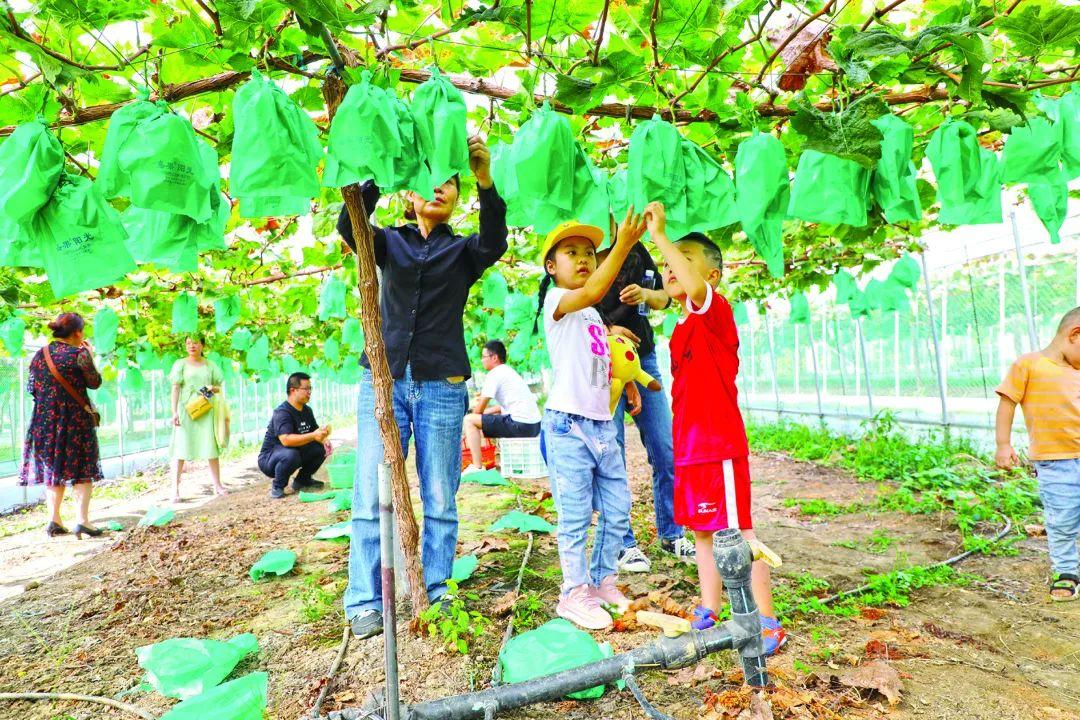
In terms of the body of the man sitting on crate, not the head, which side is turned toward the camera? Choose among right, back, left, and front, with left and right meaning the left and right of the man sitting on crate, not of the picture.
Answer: left

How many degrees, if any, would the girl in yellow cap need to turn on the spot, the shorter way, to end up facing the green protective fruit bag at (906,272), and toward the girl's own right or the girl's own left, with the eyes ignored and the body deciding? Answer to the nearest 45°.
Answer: approximately 90° to the girl's own left

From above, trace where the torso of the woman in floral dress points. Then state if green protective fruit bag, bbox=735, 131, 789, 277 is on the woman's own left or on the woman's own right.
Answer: on the woman's own right

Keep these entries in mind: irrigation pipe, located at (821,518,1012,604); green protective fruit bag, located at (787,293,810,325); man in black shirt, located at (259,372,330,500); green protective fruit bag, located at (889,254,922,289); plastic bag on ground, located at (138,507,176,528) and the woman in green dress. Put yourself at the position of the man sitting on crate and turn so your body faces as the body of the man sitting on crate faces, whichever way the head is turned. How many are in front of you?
3

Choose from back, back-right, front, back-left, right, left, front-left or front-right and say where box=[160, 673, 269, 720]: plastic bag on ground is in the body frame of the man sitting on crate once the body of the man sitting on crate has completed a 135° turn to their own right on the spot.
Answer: back-right

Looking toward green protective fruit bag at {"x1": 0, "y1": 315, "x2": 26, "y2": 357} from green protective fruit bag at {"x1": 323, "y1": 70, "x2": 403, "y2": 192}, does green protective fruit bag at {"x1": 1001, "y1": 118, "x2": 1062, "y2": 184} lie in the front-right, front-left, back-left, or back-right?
back-right

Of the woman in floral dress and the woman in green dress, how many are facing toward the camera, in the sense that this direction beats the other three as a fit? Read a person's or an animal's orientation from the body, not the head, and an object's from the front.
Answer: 1

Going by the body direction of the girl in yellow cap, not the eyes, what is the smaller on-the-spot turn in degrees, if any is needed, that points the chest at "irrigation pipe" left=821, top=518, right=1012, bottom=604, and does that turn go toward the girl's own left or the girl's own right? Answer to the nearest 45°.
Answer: approximately 90° to the girl's own left
